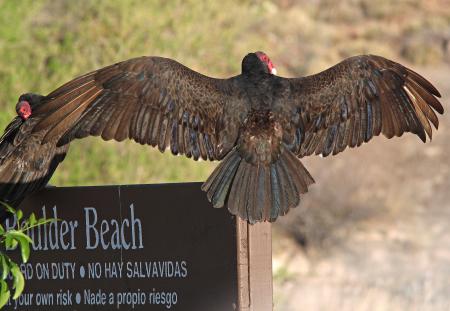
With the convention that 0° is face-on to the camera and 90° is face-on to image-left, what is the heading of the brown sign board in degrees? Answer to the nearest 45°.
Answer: approximately 0°
